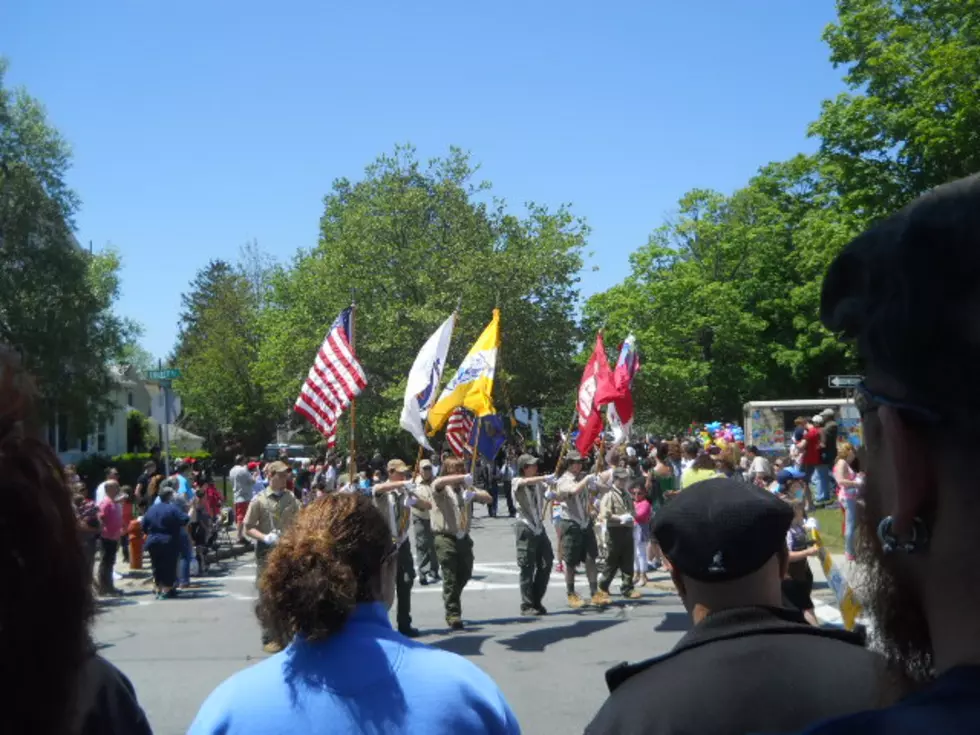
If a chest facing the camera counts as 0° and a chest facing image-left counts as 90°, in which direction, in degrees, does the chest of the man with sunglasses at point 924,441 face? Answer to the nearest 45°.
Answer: approximately 135°

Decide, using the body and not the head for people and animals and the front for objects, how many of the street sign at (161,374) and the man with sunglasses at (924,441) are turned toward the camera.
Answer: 1

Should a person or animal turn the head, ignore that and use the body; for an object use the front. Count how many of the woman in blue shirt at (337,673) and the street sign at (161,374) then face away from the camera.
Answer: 1

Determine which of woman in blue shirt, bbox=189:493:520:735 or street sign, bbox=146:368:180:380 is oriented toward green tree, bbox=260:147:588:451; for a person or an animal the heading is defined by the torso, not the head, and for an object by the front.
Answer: the woman in blue shirt

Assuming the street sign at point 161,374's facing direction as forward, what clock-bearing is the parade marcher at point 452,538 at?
The parade marcher is roughly at 11 o'clock from the street sign.

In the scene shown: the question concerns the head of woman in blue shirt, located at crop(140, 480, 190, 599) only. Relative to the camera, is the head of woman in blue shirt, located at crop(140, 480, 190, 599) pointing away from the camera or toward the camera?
away from the camera

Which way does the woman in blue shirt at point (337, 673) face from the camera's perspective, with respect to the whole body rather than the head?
away from the camera

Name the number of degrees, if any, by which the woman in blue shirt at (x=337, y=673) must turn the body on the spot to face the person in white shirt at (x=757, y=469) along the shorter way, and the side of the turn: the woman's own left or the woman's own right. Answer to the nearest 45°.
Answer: approximately 45° to the woman's own right

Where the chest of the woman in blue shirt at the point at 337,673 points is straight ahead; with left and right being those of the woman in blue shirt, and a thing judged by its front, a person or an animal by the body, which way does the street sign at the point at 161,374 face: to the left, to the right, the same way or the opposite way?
the opposite way

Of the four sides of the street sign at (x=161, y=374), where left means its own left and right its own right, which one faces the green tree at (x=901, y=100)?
left

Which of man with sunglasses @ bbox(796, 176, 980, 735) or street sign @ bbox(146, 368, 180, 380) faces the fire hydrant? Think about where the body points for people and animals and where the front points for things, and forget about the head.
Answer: the man with sunglasses

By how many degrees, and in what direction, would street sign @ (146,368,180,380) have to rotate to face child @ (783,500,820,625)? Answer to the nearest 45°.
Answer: approximately 45° to its left

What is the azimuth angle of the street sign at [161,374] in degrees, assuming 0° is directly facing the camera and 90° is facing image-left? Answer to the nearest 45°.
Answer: approximately 0°

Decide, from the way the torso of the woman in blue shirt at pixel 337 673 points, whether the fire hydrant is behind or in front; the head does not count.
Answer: in front
